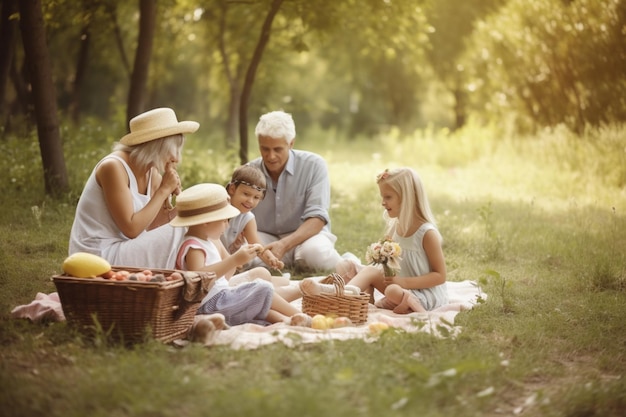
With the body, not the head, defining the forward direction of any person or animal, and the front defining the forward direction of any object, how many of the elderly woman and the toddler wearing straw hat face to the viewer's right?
2

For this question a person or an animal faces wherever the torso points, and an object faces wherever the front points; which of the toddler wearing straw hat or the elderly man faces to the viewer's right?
the toddler wearing straw hat

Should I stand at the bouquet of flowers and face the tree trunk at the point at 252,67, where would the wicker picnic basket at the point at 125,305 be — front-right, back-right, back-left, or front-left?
back-left

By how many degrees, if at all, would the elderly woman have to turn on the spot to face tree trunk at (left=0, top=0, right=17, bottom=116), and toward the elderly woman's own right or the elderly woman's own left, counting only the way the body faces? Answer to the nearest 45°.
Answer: approximately 90° to the elderly woman's own left

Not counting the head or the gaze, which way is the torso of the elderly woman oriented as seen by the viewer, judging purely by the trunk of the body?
to the viewer's right

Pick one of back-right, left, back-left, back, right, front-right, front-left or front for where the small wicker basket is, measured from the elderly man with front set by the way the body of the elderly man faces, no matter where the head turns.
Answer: front-left

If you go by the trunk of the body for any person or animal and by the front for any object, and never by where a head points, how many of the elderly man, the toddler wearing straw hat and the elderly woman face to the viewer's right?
2

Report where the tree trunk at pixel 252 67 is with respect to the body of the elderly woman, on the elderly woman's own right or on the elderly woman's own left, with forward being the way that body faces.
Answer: on the elderly woman's own left

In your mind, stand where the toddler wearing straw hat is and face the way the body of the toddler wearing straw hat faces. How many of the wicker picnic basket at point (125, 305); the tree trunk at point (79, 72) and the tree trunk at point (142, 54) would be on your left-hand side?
2

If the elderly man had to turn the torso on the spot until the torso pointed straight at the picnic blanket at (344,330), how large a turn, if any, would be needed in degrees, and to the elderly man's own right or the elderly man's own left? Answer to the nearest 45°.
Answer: approximately 45° to the elderly man's own left

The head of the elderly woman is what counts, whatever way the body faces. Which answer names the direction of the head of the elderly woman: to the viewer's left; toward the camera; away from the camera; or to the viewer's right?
to the viewer's right

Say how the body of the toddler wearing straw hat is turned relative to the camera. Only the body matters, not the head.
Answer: to the viewer's right

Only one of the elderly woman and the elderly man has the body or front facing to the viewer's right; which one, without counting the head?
the elderly woman

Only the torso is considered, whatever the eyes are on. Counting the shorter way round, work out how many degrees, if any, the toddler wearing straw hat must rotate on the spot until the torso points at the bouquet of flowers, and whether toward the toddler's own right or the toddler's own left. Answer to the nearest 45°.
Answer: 0° — they already face it

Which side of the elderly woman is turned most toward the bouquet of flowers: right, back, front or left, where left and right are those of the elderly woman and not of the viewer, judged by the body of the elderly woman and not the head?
front

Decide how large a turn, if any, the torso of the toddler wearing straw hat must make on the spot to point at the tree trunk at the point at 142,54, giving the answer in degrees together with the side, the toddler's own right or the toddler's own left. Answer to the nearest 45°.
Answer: approximately 90° to the toddler's own left
